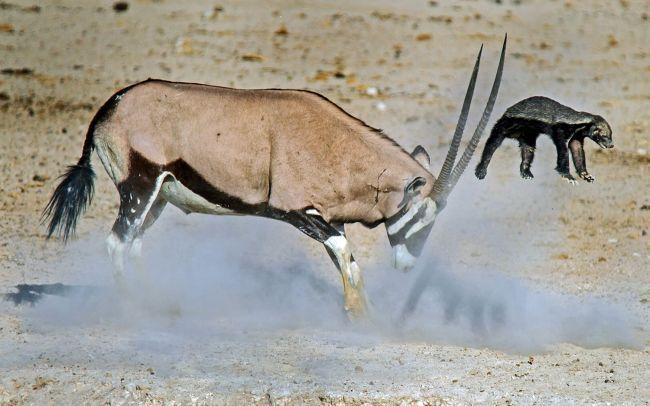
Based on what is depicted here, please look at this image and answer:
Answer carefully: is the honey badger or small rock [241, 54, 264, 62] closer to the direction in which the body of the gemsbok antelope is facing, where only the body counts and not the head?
the honey badger

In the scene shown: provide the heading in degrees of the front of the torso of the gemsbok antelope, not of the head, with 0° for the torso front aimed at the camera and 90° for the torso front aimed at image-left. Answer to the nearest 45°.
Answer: approximately 270°

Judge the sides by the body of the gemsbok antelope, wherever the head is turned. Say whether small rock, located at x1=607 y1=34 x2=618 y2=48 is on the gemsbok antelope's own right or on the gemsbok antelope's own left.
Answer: on the gemsbok antelope's own left

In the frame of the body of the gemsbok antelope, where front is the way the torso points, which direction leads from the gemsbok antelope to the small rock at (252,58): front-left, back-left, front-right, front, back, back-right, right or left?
left

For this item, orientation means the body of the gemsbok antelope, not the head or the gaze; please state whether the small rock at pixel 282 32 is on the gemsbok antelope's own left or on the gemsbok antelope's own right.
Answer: on the gemsbok antelope's own left

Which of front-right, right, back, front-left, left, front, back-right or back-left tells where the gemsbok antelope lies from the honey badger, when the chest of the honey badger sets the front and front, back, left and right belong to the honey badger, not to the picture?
back

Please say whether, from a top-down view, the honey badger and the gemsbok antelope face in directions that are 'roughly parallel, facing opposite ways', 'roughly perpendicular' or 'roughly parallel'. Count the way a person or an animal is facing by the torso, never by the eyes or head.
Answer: roughly parallel

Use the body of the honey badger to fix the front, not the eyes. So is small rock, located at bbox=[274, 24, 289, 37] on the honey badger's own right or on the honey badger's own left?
on the honey badger's own left

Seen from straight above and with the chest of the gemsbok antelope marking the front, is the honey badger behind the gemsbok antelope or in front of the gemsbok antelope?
in front

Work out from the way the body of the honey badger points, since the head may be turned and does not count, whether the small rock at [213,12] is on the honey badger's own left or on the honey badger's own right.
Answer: on the honey badger's own left

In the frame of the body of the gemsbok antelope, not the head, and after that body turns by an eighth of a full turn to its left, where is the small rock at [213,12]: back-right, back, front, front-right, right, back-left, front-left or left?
front-left

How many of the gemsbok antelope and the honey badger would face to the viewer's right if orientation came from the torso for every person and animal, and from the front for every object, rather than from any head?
2

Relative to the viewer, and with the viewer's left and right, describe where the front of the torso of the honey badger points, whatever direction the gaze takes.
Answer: facing to the right of the viewer

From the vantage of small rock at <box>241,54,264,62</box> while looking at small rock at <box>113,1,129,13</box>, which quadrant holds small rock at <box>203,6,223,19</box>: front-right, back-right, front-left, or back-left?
front-right

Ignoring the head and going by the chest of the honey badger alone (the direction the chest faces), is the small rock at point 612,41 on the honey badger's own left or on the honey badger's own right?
on the honey badger's own left

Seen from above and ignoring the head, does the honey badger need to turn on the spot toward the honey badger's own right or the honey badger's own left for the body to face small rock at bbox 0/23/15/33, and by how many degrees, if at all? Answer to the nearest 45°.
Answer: approximately 135° to the honey badger's own left

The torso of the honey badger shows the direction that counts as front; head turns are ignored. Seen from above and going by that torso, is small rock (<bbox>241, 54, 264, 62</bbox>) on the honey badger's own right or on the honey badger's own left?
on the honey badger's own left
